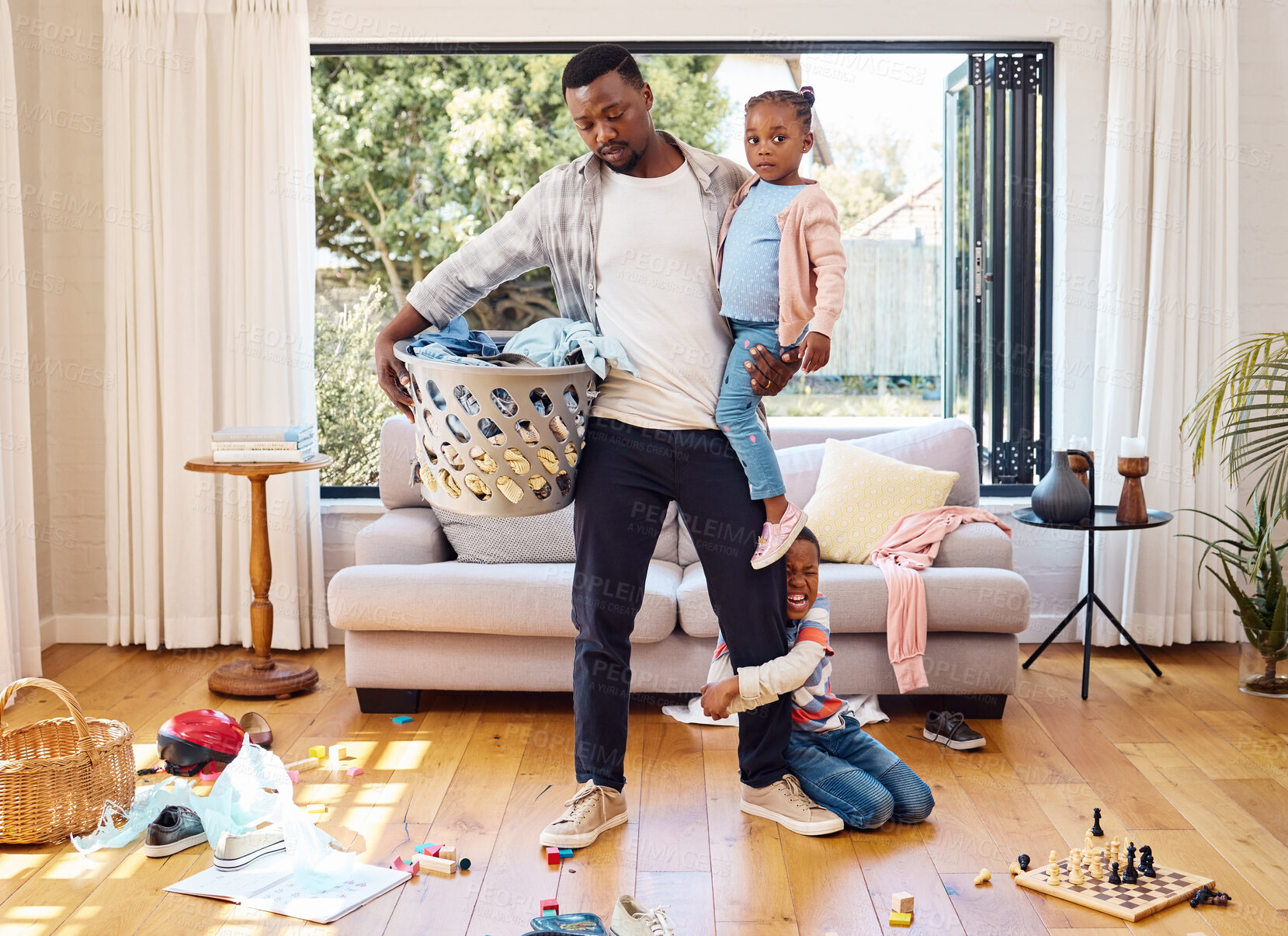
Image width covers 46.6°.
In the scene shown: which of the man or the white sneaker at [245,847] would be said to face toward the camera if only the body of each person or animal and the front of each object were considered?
the man

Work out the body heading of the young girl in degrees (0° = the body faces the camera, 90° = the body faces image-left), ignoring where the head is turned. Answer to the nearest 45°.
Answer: approximately 45°

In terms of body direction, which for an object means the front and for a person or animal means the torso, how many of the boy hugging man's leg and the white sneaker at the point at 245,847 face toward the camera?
1

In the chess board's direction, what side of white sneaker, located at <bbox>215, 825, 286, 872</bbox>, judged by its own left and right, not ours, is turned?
right

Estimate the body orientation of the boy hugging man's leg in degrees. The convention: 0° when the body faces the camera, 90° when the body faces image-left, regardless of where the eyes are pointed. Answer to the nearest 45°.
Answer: approximately 0°

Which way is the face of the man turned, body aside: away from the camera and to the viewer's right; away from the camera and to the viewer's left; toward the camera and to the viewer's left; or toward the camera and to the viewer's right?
toward the camera and to the viewer's left

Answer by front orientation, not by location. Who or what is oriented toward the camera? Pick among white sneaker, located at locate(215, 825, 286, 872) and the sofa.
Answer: the sofa

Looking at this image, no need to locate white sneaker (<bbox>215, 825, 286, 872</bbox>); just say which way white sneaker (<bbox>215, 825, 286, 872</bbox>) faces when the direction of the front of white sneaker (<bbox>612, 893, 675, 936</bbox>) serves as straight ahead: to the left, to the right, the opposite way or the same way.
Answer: to the left

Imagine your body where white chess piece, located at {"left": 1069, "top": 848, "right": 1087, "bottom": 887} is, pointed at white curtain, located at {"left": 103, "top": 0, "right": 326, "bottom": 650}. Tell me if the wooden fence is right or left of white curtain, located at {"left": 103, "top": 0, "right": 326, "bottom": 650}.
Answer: right

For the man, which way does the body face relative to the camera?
toward the camera
